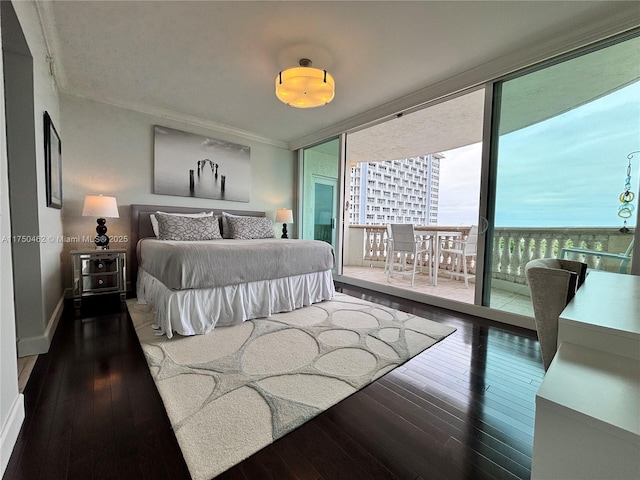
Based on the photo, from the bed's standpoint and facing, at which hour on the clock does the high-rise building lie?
The high-rise building is roughly at 9 o'clock from the bed.

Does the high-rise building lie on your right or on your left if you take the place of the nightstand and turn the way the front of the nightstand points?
on your left

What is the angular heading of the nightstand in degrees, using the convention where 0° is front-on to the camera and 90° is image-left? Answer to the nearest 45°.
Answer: approximately 0°

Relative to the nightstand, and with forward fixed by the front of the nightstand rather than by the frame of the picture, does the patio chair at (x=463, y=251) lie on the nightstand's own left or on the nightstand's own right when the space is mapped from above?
on the nightstand's own left

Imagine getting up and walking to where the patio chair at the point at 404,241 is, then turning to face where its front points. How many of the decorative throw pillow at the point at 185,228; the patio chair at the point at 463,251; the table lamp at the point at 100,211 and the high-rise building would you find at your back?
2

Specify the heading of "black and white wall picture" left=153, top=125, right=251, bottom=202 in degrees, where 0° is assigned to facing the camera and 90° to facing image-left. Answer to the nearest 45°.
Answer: approximately 315°

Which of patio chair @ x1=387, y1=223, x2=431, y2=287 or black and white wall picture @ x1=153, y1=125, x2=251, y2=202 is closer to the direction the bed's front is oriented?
the patio chair

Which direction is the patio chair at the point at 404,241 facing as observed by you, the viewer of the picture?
facing away from the viewer and to the right of the viewer

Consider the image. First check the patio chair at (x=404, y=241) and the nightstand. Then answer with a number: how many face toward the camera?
1

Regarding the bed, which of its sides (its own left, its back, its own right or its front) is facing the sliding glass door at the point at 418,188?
left
